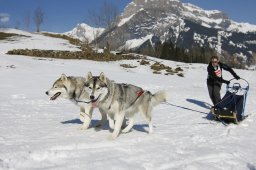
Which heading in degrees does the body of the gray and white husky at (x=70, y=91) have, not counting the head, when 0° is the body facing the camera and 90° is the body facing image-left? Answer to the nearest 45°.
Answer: approximately 90°

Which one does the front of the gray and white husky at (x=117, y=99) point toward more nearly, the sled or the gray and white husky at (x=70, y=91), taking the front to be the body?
the gray and white husky

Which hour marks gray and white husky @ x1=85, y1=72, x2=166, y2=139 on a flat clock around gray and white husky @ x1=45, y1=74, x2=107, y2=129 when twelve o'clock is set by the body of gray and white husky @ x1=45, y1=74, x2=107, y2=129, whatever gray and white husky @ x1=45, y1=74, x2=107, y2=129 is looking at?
gray and white husky @ x1=85, y1=72, x2=166, y2=139 is roughly at 7 o'clock from gray and white husky @ x1=45, y1=74, x2=107, y2=129.

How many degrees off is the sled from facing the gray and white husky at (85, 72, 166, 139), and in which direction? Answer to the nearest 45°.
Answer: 0° — it already faces it

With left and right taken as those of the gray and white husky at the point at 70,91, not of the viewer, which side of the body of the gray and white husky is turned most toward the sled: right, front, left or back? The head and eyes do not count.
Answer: back

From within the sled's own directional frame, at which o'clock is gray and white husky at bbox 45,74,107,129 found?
The gray and white husky is roughly at 12 o'clock from the sled.

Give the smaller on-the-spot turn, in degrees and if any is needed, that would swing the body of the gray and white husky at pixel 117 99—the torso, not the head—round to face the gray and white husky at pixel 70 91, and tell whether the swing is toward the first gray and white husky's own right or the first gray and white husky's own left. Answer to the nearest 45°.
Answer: approximately 45° to the first gray and white husky's own right
